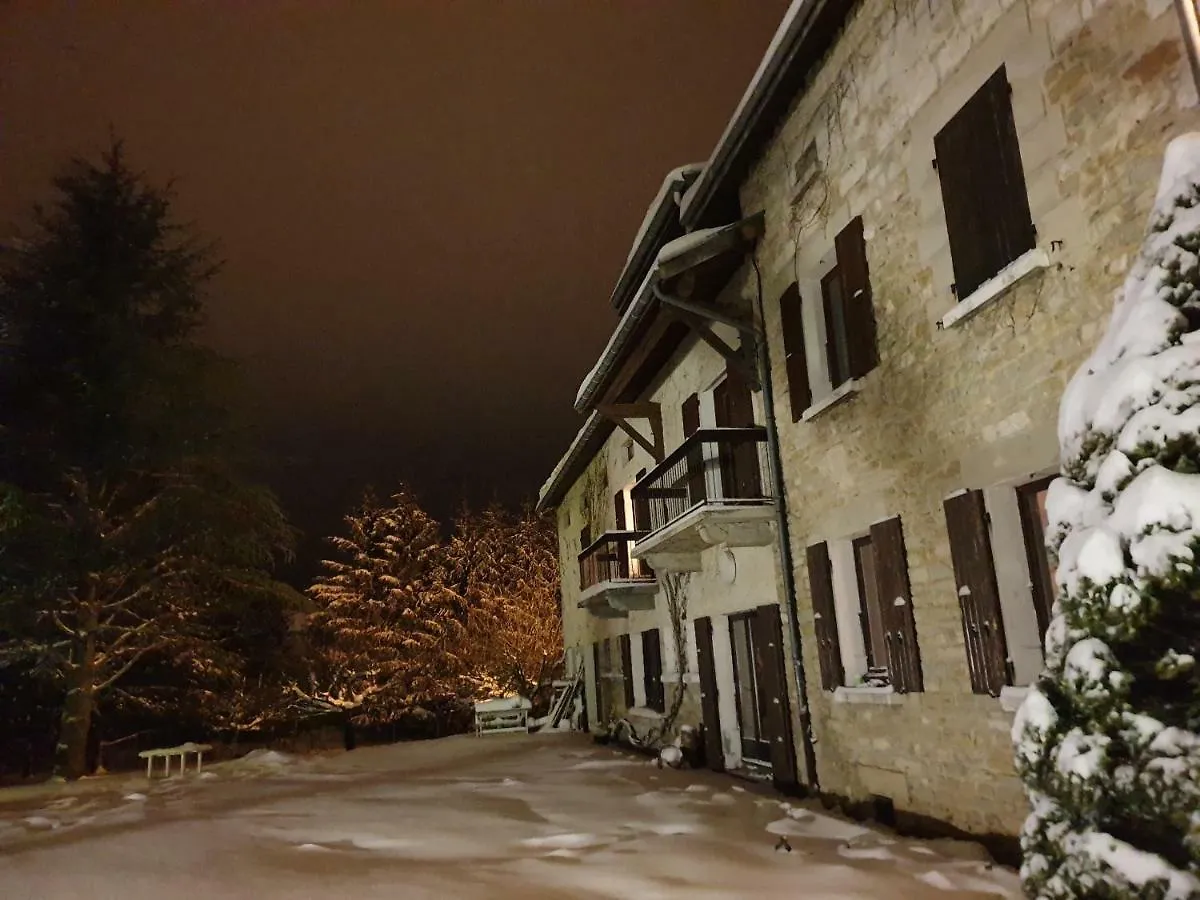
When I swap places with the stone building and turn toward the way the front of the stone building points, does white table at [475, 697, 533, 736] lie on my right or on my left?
on my right

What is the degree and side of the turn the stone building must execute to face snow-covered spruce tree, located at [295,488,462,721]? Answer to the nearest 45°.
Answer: approximately 90° to its right

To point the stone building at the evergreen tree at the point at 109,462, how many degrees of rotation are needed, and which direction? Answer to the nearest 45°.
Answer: approximately 45° to its right

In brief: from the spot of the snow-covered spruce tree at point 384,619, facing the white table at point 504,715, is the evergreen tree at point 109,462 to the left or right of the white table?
right

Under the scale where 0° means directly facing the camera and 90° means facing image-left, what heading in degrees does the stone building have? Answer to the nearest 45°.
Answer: approximately 45°
